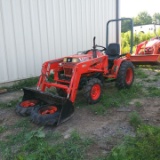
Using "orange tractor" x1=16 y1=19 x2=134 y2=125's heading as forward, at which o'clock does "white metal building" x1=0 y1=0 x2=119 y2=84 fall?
The white metal building is roughly at 4 o'clock from the orange tractor.

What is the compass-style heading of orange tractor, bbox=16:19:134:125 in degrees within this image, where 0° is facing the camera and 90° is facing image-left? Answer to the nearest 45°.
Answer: approximately 45°

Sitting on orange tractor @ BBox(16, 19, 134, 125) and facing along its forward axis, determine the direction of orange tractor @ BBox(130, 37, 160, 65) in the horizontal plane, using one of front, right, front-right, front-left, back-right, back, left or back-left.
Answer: back
